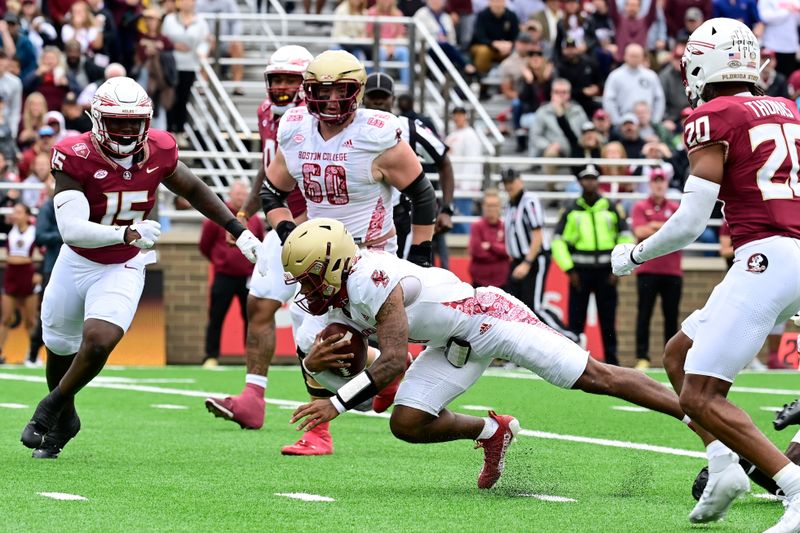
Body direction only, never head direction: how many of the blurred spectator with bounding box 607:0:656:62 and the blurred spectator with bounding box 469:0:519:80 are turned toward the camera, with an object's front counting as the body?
2

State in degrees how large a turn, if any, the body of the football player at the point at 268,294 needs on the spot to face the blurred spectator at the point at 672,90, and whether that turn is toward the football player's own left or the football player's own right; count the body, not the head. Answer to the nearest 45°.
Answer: approximately 180°

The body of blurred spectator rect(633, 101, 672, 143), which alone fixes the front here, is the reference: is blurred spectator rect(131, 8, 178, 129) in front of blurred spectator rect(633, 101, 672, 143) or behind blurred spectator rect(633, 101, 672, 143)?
in front

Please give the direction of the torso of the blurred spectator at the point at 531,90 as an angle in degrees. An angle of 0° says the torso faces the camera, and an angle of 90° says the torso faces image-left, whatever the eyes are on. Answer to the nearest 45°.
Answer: approximately 45°

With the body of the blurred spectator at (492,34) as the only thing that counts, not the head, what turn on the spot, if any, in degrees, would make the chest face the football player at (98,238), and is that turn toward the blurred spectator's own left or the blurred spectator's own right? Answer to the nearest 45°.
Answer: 0° — they already face them

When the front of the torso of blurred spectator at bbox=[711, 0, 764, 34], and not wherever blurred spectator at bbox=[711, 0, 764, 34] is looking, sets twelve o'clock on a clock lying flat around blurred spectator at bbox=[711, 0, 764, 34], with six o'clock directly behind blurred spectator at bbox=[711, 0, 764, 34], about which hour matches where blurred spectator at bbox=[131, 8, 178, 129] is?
blurred spectator at bbox=[131, 8, 178, 129] is roughly at 2 o'clock from blurred spectator at bbox=[711, 0, 764, 34].

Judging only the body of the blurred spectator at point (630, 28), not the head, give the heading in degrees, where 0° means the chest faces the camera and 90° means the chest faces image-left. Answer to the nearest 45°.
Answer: approximately 0°

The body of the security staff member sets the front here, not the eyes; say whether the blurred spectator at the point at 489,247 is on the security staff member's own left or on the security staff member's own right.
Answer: on the security staff member's own right

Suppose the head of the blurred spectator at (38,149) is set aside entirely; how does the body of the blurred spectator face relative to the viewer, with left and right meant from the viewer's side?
facing the viewer and to the right of the viewer
